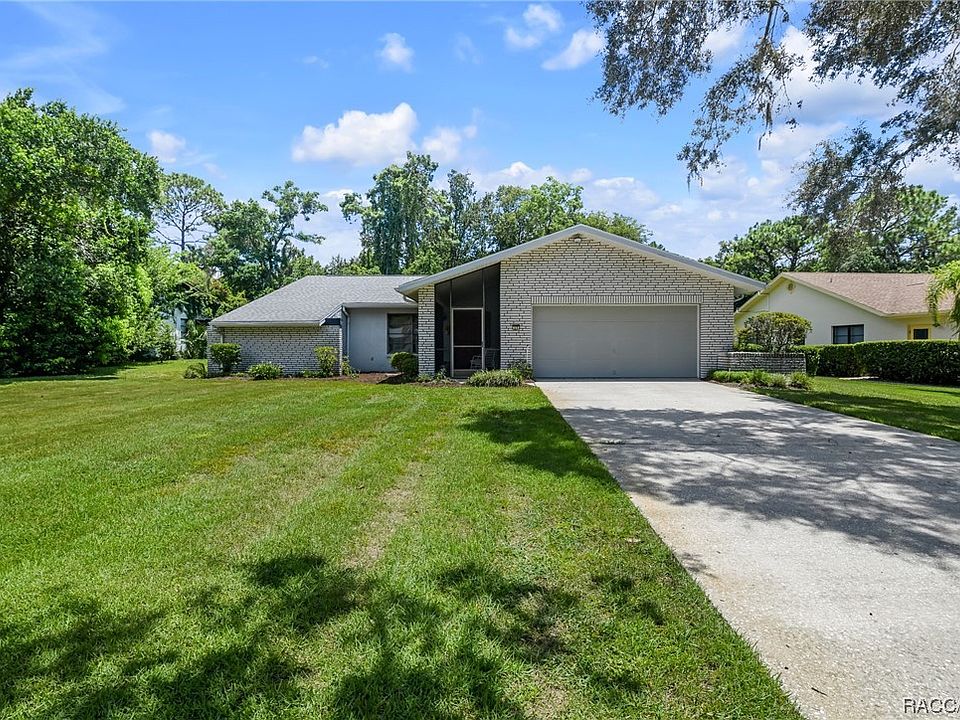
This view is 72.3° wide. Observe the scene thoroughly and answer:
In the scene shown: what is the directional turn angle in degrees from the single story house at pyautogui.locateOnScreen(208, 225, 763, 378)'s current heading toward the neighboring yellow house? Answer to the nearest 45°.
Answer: approximately 135° to its left

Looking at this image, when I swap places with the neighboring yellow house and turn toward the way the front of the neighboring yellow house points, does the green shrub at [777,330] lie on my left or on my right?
on my right

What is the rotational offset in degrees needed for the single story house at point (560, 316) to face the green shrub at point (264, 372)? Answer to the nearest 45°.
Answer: approximately 90° to its right

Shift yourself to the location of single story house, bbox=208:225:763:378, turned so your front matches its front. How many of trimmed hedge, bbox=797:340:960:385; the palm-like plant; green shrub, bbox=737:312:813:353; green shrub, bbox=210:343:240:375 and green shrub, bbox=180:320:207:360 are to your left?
3

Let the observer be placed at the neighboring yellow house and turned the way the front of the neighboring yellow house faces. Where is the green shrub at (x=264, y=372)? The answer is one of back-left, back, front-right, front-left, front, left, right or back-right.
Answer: right

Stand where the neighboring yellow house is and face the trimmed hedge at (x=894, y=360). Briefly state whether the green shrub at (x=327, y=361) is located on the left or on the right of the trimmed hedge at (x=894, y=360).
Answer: right

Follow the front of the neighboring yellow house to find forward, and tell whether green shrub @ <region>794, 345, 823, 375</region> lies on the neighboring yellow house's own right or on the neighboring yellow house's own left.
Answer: on the neighboring yellow house's own right

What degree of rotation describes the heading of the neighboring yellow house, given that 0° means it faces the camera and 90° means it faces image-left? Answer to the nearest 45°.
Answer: approximately 315°

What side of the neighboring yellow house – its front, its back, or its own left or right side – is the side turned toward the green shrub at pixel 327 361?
right

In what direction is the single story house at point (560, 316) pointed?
toward the camera

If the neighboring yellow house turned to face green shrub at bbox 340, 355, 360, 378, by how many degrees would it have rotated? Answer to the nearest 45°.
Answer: approximately 90° to its right

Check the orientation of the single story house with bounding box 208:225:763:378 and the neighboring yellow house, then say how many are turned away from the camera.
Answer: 0

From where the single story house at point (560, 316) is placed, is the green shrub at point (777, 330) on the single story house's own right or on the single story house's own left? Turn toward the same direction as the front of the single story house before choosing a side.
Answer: on the single story house's own left

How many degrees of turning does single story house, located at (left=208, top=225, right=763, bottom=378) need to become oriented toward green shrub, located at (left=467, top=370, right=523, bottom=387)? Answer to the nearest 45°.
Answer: approximately 45° to its right
